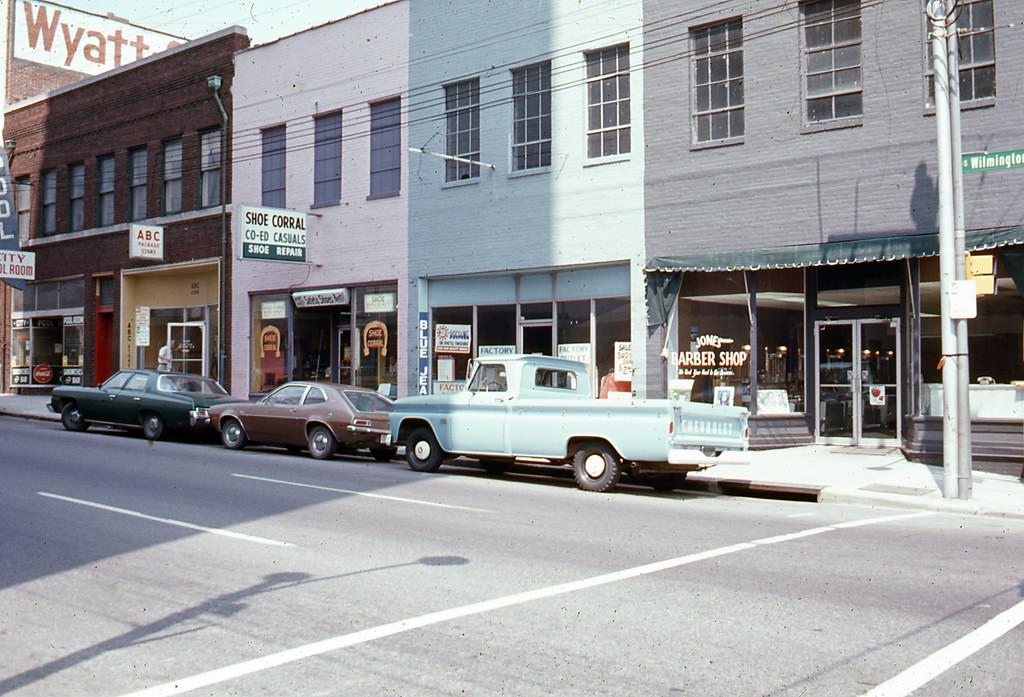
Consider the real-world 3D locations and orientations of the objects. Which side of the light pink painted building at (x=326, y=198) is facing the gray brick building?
left

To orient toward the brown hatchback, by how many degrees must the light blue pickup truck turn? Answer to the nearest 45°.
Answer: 0° — it already faces it

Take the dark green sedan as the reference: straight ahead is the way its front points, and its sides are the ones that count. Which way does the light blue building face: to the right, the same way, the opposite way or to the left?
to the left

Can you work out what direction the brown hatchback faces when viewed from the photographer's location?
facing away from the viewer and to the left of the viewer

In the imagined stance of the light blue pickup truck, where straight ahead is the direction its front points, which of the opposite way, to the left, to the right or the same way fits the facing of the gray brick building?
to the left

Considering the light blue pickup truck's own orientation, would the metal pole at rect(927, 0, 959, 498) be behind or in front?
behind

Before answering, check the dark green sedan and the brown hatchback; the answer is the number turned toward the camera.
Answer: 0

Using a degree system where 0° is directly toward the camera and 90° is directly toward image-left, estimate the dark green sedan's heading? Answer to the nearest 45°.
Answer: approximately 135°

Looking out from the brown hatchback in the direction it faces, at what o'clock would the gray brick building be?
The gray brick building is roughly at 5 o'clock from the brown hatchback.

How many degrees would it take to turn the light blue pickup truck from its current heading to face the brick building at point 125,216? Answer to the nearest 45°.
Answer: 0° — it already faces it

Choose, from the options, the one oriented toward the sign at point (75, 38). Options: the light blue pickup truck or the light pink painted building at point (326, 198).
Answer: the light blue pickup truck

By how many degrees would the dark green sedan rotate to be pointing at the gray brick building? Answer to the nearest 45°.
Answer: approximately 180°

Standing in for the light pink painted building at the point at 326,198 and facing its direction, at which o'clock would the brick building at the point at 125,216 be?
The brick building is roughly at 3 o'clock from the light pink painted building.

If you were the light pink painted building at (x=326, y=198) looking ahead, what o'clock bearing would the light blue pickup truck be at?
The light blue pickup truck is roughly at 10 o'clock from the light pink painted building.

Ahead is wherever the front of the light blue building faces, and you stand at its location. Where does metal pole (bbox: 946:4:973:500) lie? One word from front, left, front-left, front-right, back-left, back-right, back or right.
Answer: left

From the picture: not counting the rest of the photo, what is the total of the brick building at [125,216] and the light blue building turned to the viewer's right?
0
